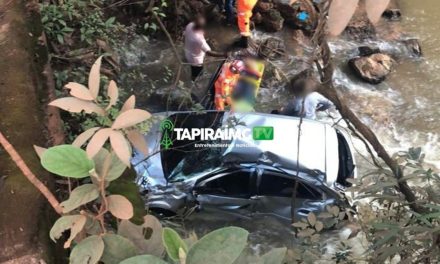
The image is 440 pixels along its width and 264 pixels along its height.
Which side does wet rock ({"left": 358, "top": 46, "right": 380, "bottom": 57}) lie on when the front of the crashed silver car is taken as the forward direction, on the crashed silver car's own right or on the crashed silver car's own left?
on the crashed silver car's own right

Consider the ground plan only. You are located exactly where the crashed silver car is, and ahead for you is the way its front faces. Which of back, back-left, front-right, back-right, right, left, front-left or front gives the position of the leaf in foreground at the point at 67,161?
left

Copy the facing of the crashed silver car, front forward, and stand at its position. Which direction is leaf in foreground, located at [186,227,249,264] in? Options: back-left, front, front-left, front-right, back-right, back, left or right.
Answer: left

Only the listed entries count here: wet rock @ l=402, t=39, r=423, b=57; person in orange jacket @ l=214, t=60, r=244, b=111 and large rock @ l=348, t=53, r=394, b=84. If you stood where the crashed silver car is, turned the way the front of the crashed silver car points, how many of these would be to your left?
0

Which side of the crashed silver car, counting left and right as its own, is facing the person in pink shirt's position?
right

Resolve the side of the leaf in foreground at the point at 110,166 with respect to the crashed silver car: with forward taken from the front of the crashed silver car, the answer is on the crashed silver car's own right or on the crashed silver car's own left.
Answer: on the crashed silver car's own left

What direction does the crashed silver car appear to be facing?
to the viewer's left

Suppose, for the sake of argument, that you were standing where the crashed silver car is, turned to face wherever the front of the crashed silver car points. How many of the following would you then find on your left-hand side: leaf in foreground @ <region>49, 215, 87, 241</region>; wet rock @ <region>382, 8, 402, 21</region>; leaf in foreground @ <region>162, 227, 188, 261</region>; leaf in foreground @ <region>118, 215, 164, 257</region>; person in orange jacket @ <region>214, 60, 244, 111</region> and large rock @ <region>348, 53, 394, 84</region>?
3

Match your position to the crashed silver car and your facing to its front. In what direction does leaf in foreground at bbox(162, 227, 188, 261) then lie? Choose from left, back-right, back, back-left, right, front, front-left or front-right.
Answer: left

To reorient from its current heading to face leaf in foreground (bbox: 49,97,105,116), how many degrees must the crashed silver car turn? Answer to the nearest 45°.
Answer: approximately 90° to its left

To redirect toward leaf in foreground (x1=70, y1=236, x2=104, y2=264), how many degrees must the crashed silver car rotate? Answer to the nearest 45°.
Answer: approximately 90° to its left

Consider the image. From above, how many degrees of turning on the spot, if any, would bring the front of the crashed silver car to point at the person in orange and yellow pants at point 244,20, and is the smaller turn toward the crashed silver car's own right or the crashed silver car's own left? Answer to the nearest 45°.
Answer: approximately 90° to the crashed silver car's own right

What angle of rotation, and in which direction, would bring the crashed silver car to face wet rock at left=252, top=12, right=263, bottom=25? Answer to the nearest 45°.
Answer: approximately 90° to its right

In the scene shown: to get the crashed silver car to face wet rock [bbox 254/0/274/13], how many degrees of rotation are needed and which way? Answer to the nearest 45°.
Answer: approximately 90° to its right
